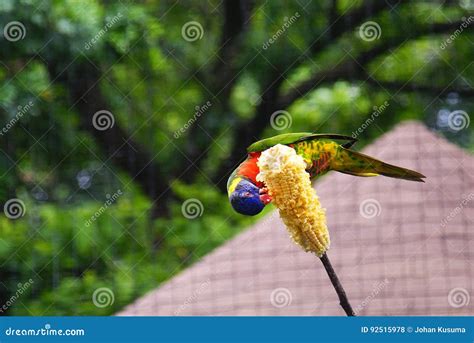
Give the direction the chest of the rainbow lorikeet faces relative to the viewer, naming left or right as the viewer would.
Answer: facing to the left of the viewer
